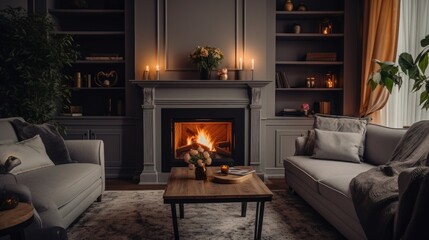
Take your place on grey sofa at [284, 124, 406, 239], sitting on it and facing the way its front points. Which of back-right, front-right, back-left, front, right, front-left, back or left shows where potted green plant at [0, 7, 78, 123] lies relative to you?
front-right

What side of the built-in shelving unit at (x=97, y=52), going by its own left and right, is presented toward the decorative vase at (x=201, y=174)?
front

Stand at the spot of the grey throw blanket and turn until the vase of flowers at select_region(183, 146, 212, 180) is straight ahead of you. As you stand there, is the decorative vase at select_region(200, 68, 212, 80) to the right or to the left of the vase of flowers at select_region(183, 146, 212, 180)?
right

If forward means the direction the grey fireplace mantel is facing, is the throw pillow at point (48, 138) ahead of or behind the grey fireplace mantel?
ahead

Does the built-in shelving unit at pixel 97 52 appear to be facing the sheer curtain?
no

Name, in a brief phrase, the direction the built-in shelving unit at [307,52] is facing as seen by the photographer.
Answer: facing the viewer

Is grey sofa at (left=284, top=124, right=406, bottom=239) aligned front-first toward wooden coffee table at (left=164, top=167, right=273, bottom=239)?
yes

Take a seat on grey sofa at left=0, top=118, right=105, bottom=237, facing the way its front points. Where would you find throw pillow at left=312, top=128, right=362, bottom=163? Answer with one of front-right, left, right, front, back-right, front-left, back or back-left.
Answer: front-left

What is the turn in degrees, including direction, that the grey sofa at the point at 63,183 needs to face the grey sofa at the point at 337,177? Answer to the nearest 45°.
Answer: approximately 45° to its left

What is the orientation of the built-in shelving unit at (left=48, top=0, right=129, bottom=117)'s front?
toward the camera

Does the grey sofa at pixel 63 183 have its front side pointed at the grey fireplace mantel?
no

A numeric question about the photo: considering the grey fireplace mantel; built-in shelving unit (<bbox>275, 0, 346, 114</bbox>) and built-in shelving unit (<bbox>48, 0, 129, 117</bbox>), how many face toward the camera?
3

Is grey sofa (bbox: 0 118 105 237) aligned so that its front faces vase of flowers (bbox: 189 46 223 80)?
no

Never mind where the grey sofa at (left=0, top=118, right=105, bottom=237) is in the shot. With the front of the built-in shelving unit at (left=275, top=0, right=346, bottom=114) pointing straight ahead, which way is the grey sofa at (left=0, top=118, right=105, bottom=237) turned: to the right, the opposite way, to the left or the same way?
to the left

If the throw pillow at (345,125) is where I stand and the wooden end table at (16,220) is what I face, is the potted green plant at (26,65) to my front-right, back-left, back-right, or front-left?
front-right

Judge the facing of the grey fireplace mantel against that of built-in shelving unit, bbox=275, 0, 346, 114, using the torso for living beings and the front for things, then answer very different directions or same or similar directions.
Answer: same or similar directions

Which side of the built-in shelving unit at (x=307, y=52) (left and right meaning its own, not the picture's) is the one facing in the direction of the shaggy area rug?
front

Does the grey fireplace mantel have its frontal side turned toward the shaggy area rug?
yes

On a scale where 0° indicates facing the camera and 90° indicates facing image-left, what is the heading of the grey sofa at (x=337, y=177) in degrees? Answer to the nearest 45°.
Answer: approximately 45°

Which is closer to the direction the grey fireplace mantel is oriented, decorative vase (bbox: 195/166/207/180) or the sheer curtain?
the decorative vase
